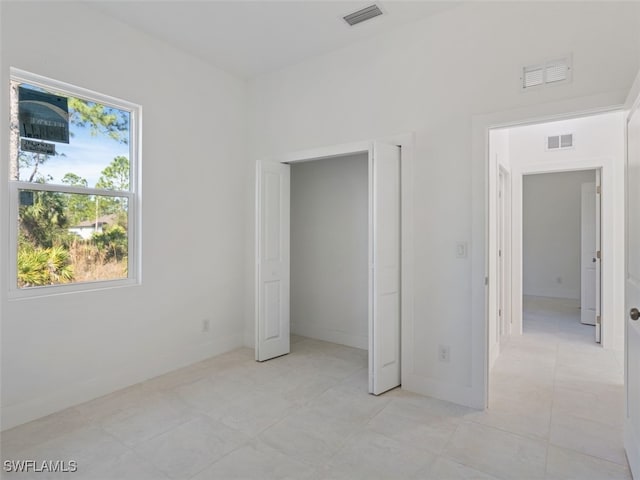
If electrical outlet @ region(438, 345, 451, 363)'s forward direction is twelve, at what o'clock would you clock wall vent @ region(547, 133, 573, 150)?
The wall vent is roughly at 7 o'clock from the electrical outlet.

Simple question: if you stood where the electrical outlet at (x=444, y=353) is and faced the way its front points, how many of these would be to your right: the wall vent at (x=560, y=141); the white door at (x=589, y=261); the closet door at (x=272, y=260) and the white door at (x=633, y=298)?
1

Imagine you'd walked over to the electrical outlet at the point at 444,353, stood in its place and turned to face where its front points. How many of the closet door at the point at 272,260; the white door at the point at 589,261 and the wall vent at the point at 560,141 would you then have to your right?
1

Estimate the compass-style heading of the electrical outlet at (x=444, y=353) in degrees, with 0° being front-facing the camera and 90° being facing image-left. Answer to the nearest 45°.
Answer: approximately 0°

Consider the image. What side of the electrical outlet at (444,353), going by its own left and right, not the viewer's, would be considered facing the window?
right

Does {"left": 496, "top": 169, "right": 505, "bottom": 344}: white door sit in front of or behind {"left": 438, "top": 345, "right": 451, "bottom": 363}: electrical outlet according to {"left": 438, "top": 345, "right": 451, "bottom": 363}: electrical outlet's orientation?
behind

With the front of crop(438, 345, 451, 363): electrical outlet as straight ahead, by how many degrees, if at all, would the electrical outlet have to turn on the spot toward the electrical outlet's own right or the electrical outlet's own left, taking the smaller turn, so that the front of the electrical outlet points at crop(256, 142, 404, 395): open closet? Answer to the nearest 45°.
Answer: approximately 135° to the electrical outlet's own right

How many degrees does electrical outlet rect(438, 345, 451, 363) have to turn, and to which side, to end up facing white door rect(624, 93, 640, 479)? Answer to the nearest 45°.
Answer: approximately 45° to its left
